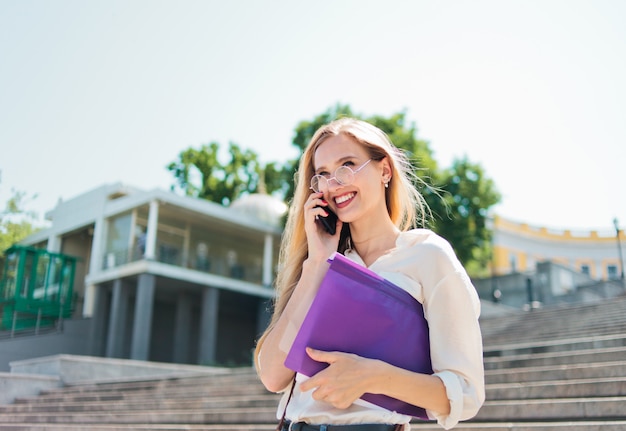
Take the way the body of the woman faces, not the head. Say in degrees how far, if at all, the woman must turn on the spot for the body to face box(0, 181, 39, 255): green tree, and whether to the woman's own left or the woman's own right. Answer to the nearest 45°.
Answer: approximately 90° to the woman's own right

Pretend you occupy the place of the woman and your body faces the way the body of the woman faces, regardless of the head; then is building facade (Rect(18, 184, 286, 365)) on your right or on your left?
on your right

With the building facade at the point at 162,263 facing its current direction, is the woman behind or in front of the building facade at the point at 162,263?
in front

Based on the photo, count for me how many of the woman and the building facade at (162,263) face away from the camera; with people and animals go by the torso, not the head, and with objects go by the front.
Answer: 0

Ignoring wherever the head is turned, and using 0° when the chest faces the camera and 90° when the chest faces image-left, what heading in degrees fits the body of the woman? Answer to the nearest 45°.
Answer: approximately 45°

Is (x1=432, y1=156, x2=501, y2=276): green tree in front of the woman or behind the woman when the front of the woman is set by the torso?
behind

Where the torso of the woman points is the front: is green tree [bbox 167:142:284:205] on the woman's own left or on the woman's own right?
on the woman's own right
